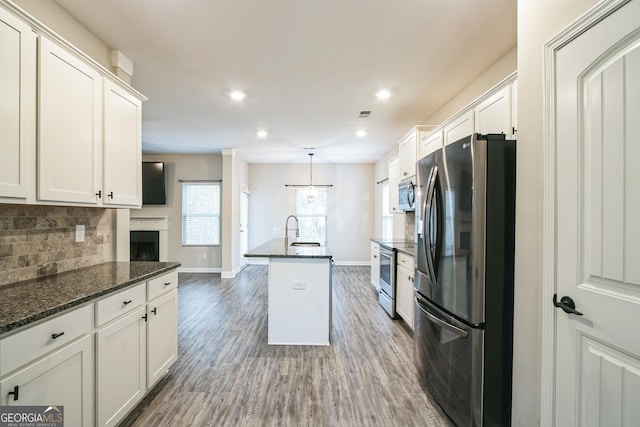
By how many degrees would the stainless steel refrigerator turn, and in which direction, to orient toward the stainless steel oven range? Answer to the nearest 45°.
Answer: approximately 90° to its right

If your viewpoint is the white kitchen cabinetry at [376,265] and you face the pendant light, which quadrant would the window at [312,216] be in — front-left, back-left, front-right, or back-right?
front-right

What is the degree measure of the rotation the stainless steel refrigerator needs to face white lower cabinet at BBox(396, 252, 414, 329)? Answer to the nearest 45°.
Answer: approximately 90° to its right

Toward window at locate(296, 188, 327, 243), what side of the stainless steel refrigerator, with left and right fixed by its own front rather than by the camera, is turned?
right

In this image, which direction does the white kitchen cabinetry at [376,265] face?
to the viewer's left

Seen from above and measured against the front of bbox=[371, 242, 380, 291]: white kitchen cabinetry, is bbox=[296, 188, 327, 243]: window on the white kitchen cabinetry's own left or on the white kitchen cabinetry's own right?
on the white kitchen cabinetry's own right

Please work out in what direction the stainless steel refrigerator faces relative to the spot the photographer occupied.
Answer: facing the viewer and to the left of the viewer

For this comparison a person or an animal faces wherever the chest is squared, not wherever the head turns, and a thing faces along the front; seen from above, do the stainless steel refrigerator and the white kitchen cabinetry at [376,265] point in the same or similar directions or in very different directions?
same or similar directions

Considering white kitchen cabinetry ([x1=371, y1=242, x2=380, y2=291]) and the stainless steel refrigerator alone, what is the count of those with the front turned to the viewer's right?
0

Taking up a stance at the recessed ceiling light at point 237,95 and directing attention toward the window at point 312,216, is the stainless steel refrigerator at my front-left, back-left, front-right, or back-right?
back-right
